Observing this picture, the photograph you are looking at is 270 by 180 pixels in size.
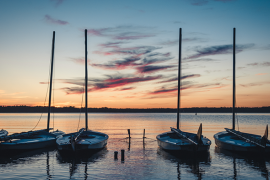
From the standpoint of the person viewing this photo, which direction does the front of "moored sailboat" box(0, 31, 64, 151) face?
facing away from the viewer and to the right of the viewer

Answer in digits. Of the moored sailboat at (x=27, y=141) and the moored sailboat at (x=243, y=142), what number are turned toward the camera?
0

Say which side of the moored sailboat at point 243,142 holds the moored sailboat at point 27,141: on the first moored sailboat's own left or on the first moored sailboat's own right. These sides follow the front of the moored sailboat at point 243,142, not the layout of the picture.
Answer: on the first moored sailboat's own left

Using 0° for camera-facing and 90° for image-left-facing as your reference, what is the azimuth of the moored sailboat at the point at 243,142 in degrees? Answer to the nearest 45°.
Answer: approximately 135°
